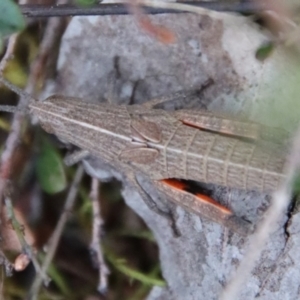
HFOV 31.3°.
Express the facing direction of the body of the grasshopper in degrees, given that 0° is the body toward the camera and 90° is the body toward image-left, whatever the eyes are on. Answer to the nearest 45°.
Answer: approximately 90°

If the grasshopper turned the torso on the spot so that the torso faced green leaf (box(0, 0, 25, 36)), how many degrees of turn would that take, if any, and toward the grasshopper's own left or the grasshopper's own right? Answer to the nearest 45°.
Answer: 0° — it already faces it

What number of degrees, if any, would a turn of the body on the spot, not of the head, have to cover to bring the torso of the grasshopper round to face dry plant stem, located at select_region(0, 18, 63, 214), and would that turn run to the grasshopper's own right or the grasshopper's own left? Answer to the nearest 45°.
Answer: approximately 45° to the grasshopper's own right
